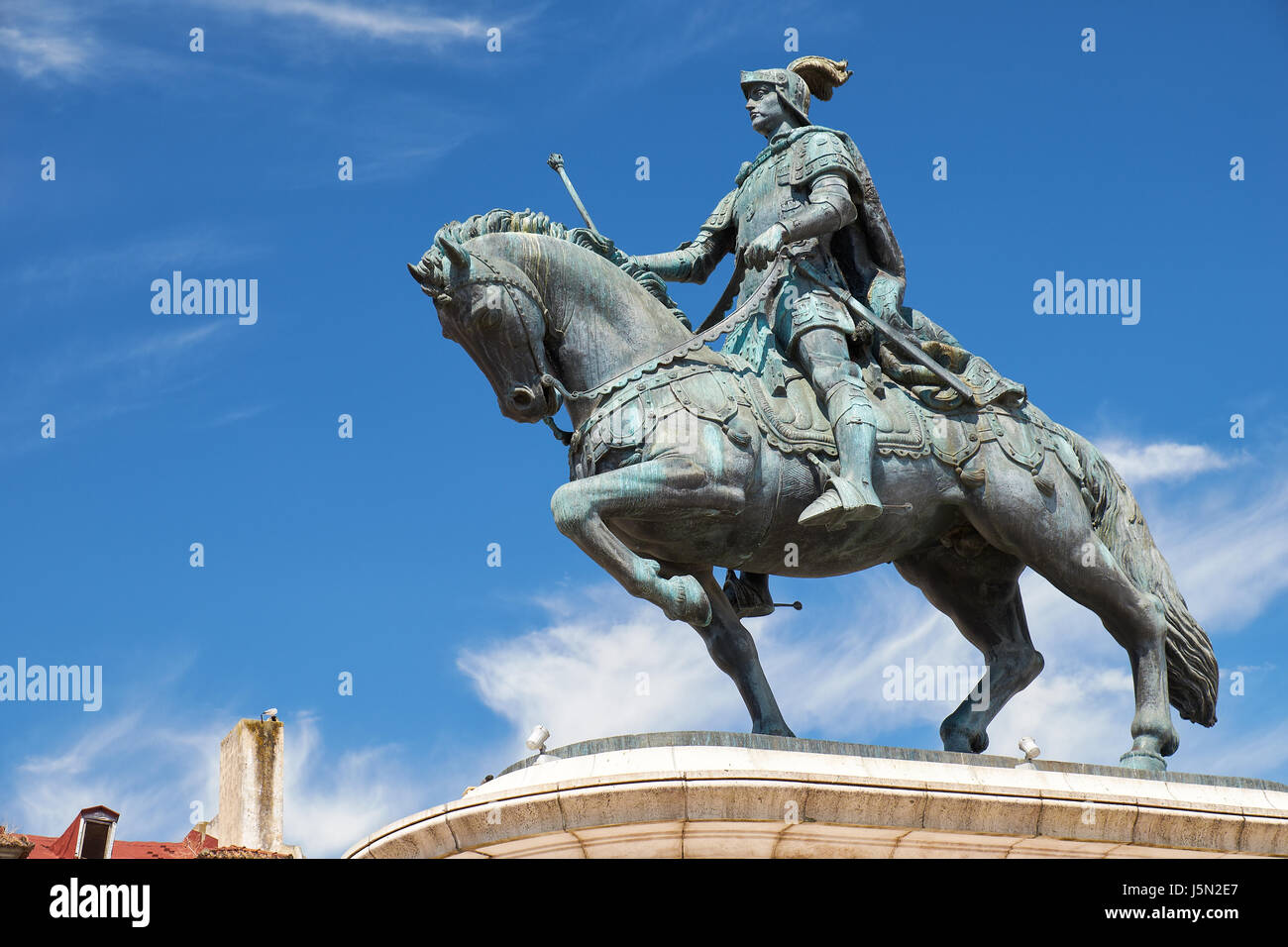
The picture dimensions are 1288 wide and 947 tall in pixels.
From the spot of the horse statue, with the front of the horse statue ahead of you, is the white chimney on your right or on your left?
on your right

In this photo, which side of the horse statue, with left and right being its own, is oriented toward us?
left
